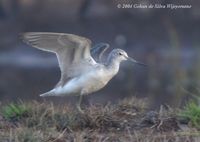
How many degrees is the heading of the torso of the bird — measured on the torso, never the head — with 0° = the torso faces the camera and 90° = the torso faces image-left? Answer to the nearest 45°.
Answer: approximately 270°
